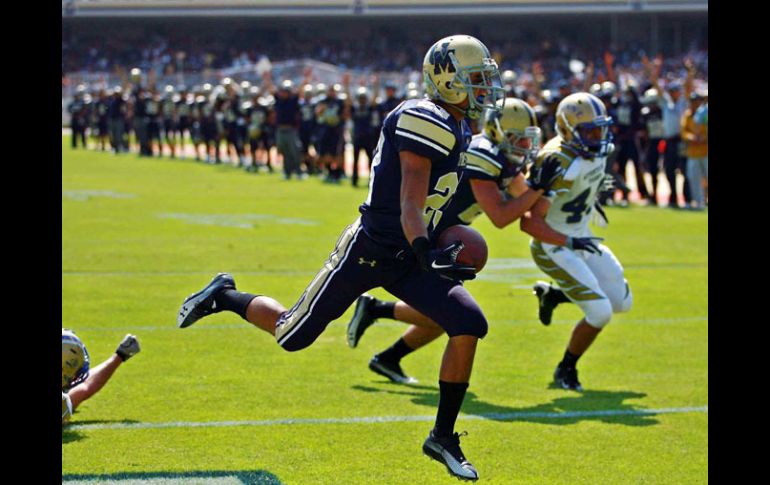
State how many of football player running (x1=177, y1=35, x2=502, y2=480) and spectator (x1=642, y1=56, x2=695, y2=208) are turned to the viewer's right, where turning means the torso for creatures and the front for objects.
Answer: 1

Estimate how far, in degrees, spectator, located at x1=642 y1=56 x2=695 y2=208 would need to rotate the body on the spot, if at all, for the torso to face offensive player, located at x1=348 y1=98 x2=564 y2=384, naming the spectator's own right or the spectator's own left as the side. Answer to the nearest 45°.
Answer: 0° — they already face them

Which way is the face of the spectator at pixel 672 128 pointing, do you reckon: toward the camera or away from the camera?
toward the camera

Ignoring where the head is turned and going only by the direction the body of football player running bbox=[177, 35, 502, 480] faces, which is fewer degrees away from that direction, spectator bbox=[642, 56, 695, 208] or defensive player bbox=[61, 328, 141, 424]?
the spectator

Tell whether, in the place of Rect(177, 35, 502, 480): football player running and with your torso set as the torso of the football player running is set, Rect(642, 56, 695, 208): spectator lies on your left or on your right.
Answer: on your left

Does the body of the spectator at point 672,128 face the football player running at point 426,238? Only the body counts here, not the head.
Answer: yes

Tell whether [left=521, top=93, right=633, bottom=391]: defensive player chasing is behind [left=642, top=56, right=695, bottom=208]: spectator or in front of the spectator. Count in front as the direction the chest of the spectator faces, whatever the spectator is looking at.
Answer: in front

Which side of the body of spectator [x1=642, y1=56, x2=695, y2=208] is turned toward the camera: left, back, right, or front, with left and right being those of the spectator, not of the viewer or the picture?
front

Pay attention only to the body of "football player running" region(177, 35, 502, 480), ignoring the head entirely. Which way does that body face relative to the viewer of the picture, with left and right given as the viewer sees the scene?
facing to the right of the viewer

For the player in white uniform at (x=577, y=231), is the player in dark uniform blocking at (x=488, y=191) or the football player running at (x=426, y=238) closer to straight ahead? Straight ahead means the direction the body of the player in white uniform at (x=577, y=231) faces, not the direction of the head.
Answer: the football player running
